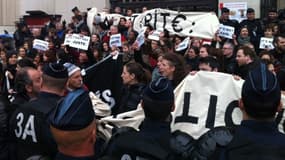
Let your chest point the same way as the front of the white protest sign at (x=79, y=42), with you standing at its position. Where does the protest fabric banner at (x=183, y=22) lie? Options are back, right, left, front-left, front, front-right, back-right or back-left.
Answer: back-left

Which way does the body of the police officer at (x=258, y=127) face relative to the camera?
away from the camera

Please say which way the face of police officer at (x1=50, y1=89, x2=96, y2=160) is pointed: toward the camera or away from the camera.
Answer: away from the camera

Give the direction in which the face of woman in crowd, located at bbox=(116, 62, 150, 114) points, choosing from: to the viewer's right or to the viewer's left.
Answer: to the viewer's left

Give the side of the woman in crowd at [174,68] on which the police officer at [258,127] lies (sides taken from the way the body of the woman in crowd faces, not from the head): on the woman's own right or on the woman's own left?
on the woman's own left

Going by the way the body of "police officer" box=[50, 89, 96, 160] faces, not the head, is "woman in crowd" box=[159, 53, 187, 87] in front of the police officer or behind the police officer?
in front

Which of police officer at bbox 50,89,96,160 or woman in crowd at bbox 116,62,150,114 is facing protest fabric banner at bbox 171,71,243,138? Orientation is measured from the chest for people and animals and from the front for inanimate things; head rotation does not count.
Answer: the police officer

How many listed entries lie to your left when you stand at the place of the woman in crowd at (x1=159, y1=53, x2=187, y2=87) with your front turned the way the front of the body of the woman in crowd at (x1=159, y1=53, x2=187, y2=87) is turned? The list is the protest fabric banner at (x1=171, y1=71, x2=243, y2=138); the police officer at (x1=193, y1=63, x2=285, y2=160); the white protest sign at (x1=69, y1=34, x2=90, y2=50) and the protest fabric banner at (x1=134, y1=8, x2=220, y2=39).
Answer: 2

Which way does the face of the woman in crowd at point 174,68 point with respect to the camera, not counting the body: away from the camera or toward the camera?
toward the camera

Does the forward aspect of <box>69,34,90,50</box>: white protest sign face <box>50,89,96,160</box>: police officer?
yes

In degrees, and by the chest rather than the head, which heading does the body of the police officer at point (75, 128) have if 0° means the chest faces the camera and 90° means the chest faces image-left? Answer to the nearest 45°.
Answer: approximately 225°

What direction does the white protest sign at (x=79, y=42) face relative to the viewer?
toward the camera

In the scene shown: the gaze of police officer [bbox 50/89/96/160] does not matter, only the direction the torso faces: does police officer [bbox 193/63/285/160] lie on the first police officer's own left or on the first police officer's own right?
on the first police officer's own right

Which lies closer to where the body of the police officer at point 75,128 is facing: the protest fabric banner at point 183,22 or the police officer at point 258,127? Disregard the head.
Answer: the protest fabric banner

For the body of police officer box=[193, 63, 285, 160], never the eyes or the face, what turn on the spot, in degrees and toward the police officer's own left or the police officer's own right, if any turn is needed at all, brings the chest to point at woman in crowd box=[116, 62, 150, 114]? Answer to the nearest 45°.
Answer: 0° — they already face them

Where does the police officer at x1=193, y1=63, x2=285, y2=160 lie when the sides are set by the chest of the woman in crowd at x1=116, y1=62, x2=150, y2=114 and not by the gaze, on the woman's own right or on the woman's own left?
on the woman's own left
